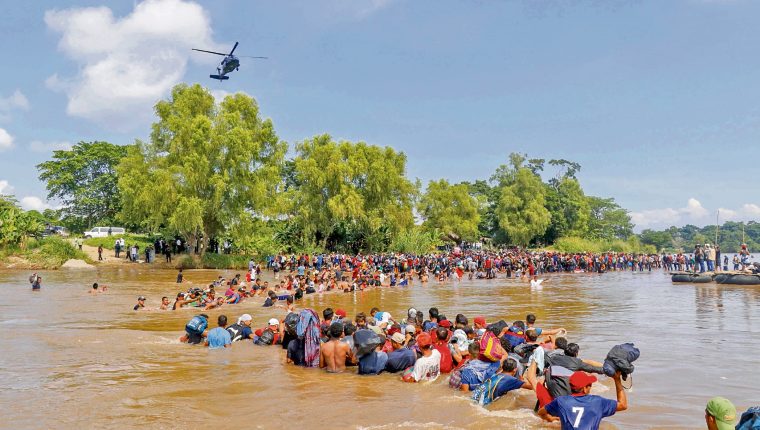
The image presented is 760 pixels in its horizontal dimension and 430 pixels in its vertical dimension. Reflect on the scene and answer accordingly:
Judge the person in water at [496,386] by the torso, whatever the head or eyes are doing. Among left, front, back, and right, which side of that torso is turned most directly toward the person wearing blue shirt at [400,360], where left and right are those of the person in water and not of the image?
left

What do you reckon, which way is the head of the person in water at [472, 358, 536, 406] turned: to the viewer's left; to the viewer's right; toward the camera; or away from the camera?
away from the camera

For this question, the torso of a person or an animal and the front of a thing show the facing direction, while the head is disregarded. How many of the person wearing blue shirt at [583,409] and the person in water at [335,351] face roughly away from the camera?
2

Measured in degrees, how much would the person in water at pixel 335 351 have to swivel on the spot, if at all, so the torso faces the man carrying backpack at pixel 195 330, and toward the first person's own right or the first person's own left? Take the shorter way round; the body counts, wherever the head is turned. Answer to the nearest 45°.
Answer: approximately 45° to the first person's own left

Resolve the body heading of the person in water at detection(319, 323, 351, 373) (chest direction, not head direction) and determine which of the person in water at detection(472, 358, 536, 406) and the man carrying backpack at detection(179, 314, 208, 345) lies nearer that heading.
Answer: the man carrying backpack

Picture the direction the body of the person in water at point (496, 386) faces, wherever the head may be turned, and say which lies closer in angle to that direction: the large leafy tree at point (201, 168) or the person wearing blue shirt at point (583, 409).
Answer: the large leafy tree

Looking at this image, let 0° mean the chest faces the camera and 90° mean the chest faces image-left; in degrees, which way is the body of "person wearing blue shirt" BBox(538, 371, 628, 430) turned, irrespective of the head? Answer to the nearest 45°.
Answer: approximately 180°

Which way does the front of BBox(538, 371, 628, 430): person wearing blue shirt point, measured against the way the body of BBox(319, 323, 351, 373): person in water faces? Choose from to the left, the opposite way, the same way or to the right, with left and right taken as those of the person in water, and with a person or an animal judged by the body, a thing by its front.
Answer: the same way

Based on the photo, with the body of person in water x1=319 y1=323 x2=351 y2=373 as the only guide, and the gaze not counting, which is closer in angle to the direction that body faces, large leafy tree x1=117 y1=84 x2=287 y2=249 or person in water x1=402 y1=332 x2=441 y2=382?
the large leafy tree

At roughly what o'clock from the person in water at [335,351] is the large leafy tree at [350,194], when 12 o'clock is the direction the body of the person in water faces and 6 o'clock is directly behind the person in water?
The large leafy tree is roughly at 12 o'clock from the person in water.

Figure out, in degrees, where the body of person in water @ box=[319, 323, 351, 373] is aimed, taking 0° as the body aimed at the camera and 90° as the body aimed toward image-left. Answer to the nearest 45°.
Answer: approximately 180°

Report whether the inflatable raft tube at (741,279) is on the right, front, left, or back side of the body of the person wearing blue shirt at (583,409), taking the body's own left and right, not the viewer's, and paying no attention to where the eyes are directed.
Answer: front

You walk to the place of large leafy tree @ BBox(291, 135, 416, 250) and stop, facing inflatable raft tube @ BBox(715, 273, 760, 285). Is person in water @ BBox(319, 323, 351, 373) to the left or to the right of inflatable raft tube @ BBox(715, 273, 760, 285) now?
right

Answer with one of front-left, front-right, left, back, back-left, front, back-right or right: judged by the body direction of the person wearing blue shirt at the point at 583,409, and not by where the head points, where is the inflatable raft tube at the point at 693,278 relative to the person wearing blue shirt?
front

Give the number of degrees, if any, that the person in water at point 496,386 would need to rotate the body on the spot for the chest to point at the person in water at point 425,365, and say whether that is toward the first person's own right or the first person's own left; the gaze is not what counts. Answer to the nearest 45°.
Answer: approximately 90° to the first person's own left

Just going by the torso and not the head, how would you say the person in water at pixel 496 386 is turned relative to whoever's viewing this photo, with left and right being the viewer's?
facing away from the viewer and to the right of the viewer

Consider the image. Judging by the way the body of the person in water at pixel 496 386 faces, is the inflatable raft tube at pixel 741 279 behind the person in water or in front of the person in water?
in front

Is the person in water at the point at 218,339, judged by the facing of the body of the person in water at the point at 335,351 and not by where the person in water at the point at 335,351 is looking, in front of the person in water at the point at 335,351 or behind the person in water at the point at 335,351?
in front
